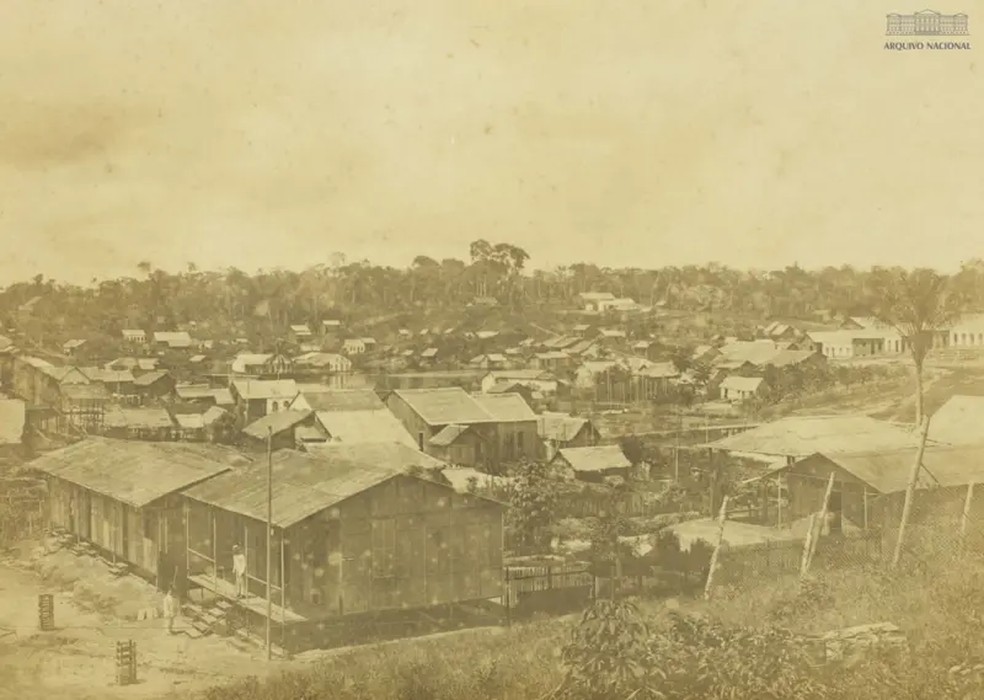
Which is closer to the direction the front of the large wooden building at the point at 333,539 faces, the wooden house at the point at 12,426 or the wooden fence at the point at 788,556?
the wooden house

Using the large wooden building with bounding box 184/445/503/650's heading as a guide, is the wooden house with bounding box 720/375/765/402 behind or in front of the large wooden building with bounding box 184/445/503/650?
behind

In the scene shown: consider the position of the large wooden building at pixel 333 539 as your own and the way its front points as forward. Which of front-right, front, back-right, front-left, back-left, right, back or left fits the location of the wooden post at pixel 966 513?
back-left

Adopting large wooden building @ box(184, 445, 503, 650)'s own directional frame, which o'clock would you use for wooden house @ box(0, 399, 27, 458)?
The wooden house is roughly at 2 o'clock from the large wooden building.

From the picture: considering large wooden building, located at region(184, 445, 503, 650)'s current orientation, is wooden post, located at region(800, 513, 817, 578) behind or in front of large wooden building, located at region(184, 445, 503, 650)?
behind

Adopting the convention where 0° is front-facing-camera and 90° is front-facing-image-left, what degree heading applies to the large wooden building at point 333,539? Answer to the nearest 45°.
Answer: approximately 45°

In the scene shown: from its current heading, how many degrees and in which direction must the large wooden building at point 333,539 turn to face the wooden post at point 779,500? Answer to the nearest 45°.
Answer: approximately 135° to its left

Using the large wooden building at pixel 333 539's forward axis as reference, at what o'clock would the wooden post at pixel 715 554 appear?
The wooden post is roughly at 7 o'clock from the large wooden building.

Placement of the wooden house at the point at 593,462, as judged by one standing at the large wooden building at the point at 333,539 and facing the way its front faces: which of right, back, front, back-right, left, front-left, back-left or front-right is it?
back-left
